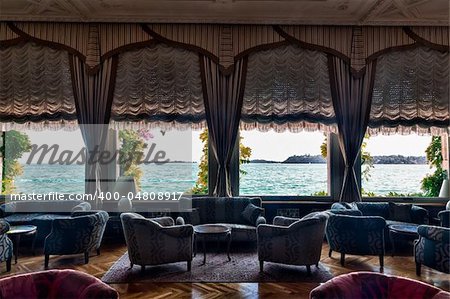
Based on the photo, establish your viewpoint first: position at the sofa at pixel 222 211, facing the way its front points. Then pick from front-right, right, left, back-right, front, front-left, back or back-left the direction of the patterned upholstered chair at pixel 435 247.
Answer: front-left

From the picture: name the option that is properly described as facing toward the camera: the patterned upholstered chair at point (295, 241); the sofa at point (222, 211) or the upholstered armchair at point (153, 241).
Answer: the sofa

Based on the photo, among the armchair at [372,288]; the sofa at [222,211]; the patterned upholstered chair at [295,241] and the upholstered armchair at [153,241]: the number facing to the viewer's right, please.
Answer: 1

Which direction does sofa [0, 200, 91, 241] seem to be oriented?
toward the camera

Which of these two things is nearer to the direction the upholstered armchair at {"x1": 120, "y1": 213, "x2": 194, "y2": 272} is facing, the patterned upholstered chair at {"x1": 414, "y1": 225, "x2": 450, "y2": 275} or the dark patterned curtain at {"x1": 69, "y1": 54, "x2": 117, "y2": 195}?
the patterned upholstered chair

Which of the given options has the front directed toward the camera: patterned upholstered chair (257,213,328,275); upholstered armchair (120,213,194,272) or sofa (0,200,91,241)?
the sofa

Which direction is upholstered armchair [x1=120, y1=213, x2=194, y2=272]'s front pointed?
to the viewer's right

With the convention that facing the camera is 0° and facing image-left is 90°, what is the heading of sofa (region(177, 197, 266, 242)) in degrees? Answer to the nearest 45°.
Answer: approximately 0°

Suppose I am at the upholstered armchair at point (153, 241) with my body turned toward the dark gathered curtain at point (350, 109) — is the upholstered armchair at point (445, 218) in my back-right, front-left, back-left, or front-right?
front-right
